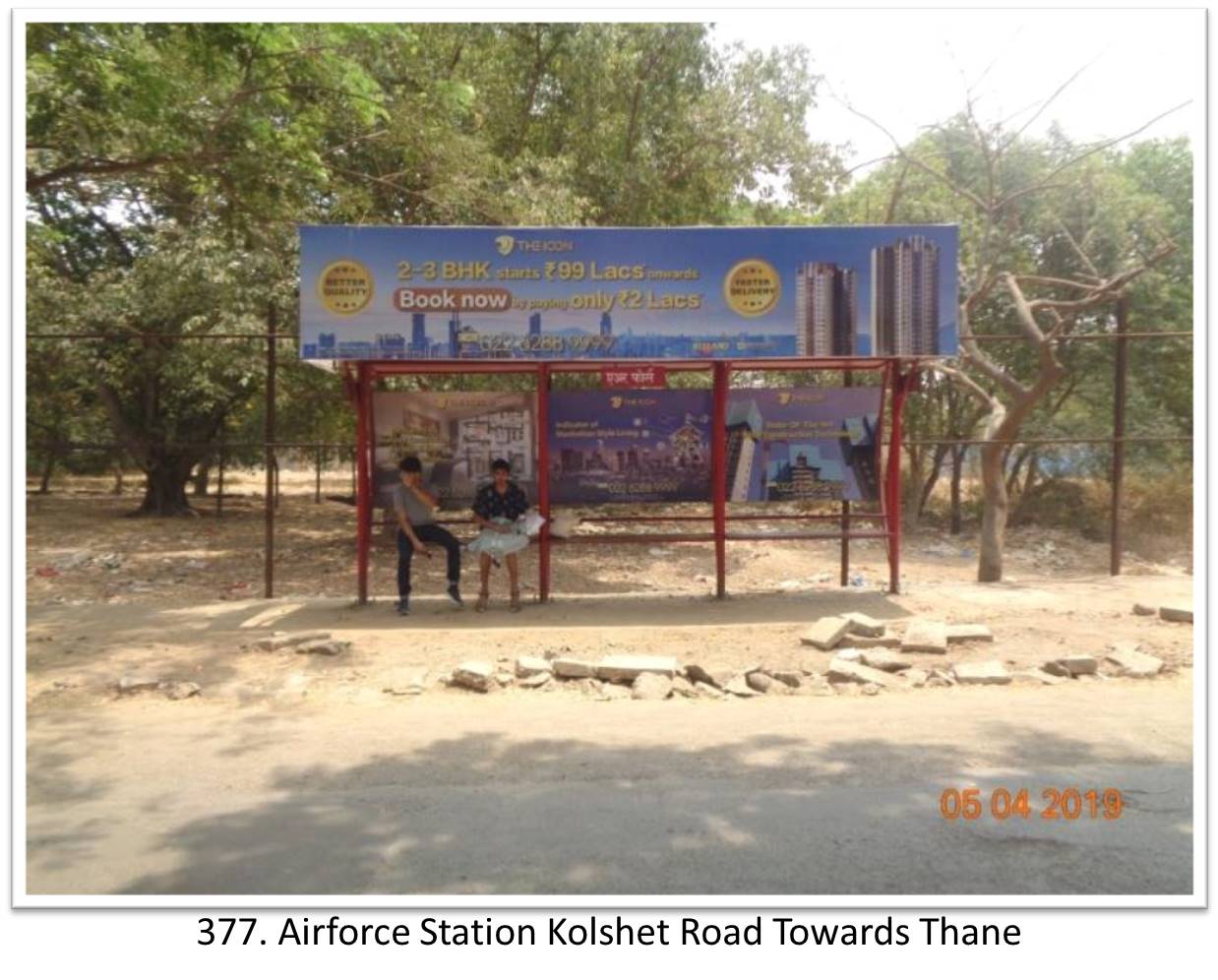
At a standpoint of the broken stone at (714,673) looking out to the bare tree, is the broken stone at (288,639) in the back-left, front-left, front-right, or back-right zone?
back-left

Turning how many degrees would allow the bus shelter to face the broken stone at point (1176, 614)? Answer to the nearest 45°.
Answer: approximately 90° to its left

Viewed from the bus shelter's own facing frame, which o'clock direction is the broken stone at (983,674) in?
The broken stone is roughly at 10 o'clock from the bus shelter.

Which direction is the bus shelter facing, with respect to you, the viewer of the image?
facing the viewer

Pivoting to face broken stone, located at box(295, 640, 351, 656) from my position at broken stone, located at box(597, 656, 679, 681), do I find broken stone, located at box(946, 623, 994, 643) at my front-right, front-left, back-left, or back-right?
back-right

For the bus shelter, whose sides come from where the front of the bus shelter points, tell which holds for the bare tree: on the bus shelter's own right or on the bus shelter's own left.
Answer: on the bus shelter's own left
